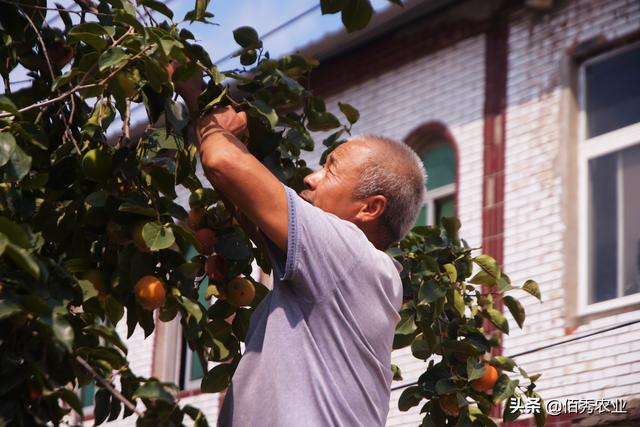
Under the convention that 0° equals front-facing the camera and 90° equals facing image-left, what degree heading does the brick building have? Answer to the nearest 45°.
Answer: approximately 45°

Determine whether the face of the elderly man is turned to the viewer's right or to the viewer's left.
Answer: to the viewer's left
